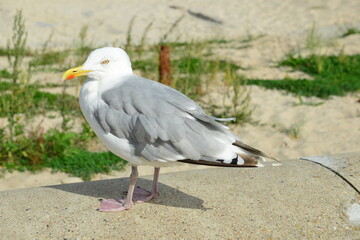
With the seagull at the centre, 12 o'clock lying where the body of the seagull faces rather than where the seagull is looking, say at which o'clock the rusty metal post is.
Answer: The rusty metal post is roughly at 3 o'clock from the seagull.

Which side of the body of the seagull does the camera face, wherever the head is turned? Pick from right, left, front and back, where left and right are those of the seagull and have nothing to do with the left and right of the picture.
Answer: left
